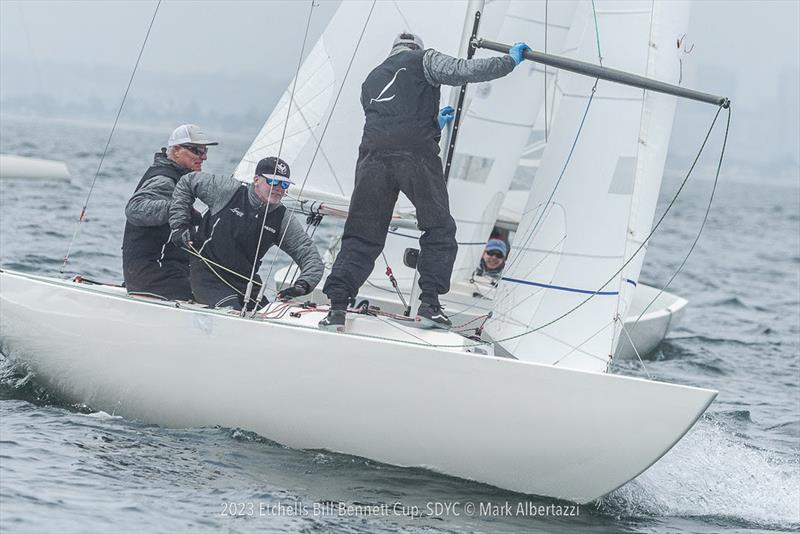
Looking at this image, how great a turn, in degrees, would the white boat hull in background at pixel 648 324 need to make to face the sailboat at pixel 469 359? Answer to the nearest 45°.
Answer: approximately 90° to its right

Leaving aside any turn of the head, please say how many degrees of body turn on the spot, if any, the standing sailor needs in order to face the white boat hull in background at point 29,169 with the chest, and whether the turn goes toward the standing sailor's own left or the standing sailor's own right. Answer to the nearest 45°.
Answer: approximately 45° to the standing sailor's own left

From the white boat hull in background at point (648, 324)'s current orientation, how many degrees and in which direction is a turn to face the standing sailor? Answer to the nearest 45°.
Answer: approximately 90° to its right

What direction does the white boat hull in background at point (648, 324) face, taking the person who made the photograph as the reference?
facing to the right of the viewer

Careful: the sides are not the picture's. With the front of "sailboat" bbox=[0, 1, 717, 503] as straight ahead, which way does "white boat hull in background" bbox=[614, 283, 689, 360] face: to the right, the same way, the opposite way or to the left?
the same way

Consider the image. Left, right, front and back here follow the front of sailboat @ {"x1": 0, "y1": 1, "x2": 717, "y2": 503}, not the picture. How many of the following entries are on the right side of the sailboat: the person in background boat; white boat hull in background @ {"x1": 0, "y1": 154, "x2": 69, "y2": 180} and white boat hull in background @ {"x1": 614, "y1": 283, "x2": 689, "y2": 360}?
0

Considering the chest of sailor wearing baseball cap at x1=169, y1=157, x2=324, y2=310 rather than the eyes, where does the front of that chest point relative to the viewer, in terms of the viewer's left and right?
facing the viewer and to the right of the viewer

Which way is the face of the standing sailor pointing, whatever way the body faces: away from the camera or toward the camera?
away from the camera

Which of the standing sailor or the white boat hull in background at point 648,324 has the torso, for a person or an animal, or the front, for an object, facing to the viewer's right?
the white boat hull in background

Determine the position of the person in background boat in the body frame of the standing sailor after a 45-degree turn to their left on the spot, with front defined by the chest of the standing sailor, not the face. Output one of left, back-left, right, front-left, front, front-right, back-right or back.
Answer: front-right

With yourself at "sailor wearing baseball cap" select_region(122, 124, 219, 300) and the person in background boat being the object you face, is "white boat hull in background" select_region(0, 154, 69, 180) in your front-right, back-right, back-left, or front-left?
front-left

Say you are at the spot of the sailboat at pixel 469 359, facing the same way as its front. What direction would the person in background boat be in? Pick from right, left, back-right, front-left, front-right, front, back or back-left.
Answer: left

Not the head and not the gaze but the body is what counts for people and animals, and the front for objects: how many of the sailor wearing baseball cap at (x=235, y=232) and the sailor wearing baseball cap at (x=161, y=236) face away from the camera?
0

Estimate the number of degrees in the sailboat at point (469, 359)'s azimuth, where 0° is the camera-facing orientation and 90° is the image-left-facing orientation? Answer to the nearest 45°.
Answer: approximately 270°

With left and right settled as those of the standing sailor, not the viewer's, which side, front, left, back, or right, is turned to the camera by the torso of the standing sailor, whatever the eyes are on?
back
